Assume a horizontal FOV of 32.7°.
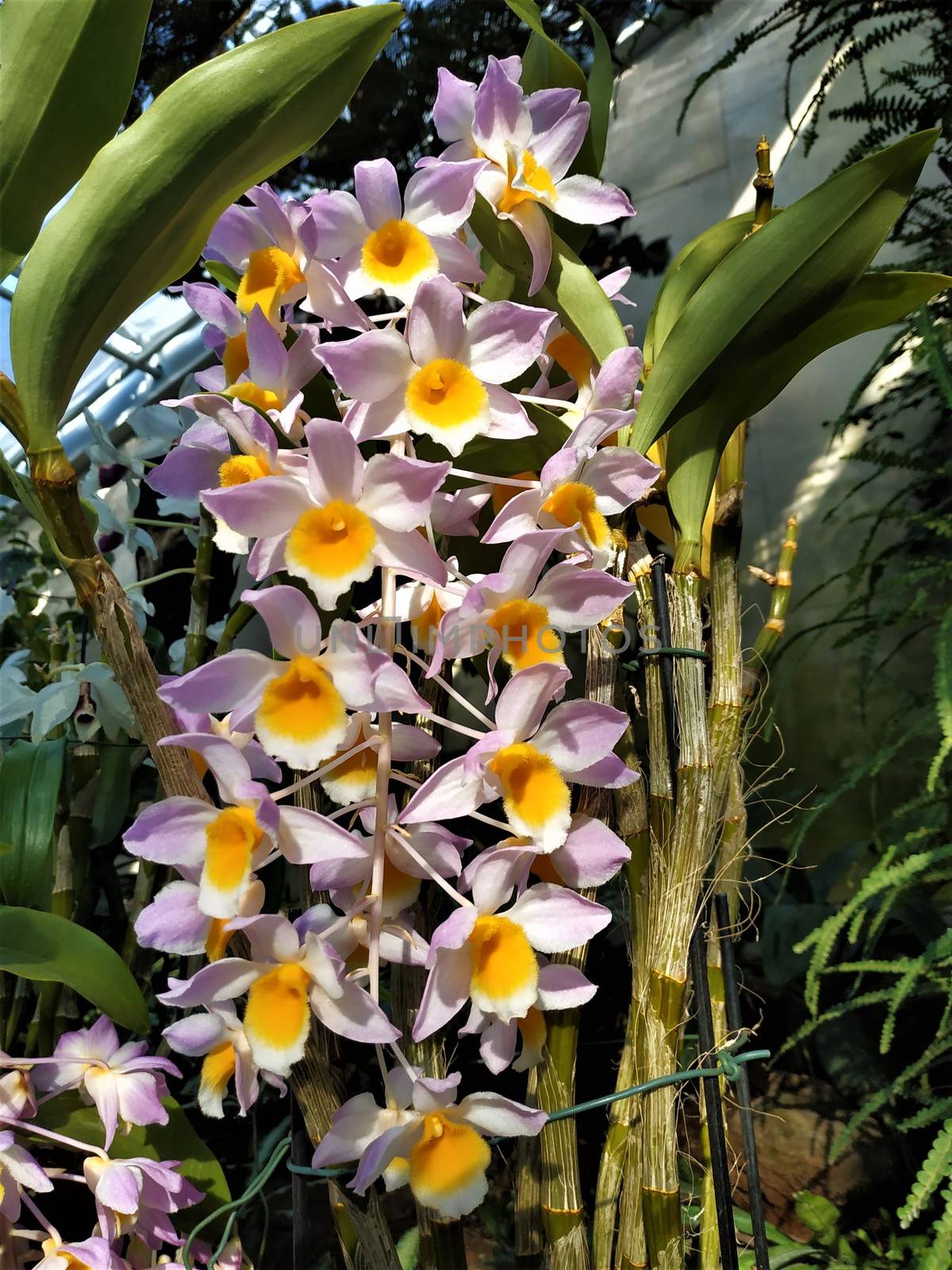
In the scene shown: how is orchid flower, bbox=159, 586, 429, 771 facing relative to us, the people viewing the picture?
facing the viewer

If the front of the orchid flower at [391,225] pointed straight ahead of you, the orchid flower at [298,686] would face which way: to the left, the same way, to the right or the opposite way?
the same way

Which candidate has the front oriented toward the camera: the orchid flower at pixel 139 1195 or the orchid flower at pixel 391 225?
the orchid flower at pixel 391 225

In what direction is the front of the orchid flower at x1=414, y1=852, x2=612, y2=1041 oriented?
toward the camera

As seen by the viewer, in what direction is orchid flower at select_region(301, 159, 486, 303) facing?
toward the camera

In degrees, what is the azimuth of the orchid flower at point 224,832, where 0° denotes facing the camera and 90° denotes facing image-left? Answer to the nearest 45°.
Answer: approximately 45°

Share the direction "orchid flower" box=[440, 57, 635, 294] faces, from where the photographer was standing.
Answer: facing the viewer and to the left of the viewer

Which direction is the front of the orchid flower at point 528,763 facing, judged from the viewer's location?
facing the viewer and to the right of the viewer

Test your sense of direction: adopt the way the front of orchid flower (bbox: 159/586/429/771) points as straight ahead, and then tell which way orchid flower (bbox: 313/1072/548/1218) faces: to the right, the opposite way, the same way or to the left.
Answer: the same way
